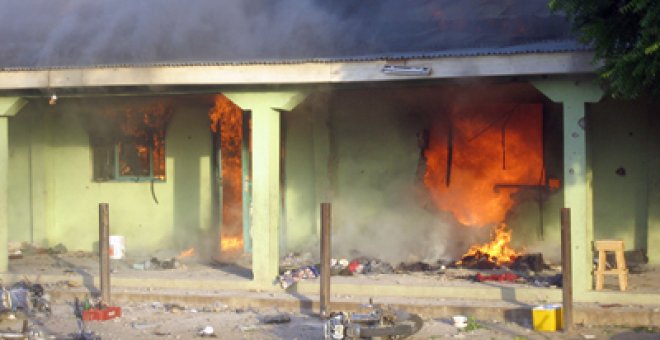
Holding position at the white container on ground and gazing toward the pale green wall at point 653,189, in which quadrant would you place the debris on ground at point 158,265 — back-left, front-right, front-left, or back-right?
front-right

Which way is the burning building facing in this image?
toward the camera

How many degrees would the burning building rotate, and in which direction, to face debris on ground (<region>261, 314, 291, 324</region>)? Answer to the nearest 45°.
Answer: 0° — it already faces it

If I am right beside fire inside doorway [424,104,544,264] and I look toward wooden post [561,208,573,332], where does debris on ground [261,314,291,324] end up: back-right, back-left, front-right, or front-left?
front-right

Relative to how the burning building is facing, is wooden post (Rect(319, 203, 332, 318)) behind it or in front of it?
in front

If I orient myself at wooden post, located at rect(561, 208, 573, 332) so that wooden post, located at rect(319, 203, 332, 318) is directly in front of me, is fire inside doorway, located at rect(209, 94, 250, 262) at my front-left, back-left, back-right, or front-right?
front-right

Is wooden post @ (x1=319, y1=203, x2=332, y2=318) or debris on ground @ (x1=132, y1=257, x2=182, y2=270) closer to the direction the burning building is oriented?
the wooden post

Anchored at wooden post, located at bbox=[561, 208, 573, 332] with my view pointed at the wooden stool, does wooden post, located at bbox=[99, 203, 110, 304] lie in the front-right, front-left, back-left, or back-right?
back-left

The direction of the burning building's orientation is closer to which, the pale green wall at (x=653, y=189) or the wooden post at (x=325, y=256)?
the wooden post

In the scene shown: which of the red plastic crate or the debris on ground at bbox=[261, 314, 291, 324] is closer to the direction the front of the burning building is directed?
the debris on ground

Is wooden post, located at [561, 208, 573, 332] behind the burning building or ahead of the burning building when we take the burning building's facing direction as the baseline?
ahead

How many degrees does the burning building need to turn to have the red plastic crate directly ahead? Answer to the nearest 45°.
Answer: approximately 45° to its right

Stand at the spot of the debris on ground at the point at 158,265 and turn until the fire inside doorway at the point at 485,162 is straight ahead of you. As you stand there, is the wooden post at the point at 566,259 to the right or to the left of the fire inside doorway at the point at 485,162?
right
